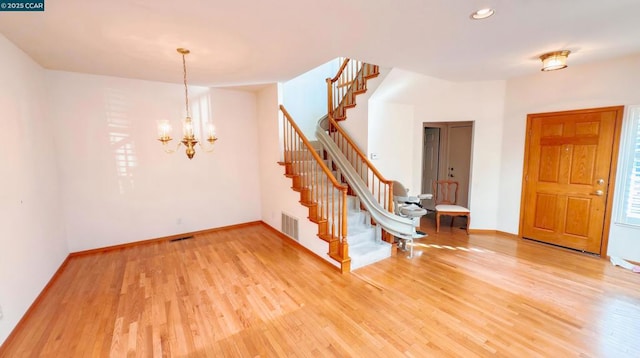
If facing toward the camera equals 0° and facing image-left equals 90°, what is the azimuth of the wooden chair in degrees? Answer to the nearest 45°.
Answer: approximately 315°

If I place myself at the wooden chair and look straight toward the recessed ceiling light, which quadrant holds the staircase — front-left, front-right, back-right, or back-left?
front-right

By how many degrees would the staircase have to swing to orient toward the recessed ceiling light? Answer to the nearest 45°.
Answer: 0° — it already faces it

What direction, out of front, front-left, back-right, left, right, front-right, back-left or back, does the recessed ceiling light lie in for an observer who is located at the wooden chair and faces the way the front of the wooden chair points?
front-right

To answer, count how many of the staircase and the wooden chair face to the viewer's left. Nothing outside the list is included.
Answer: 0

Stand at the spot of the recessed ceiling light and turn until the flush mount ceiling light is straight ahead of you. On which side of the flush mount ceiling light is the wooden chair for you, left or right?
left

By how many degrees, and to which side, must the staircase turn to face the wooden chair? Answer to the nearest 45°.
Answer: approximately 90° to its left

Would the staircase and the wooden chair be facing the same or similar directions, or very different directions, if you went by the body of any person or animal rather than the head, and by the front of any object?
same or similar directions

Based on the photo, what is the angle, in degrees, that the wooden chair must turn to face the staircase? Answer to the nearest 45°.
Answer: approximately 90° to its right

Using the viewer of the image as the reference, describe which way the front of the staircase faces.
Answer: facing the viewer and to the right of the viewer
